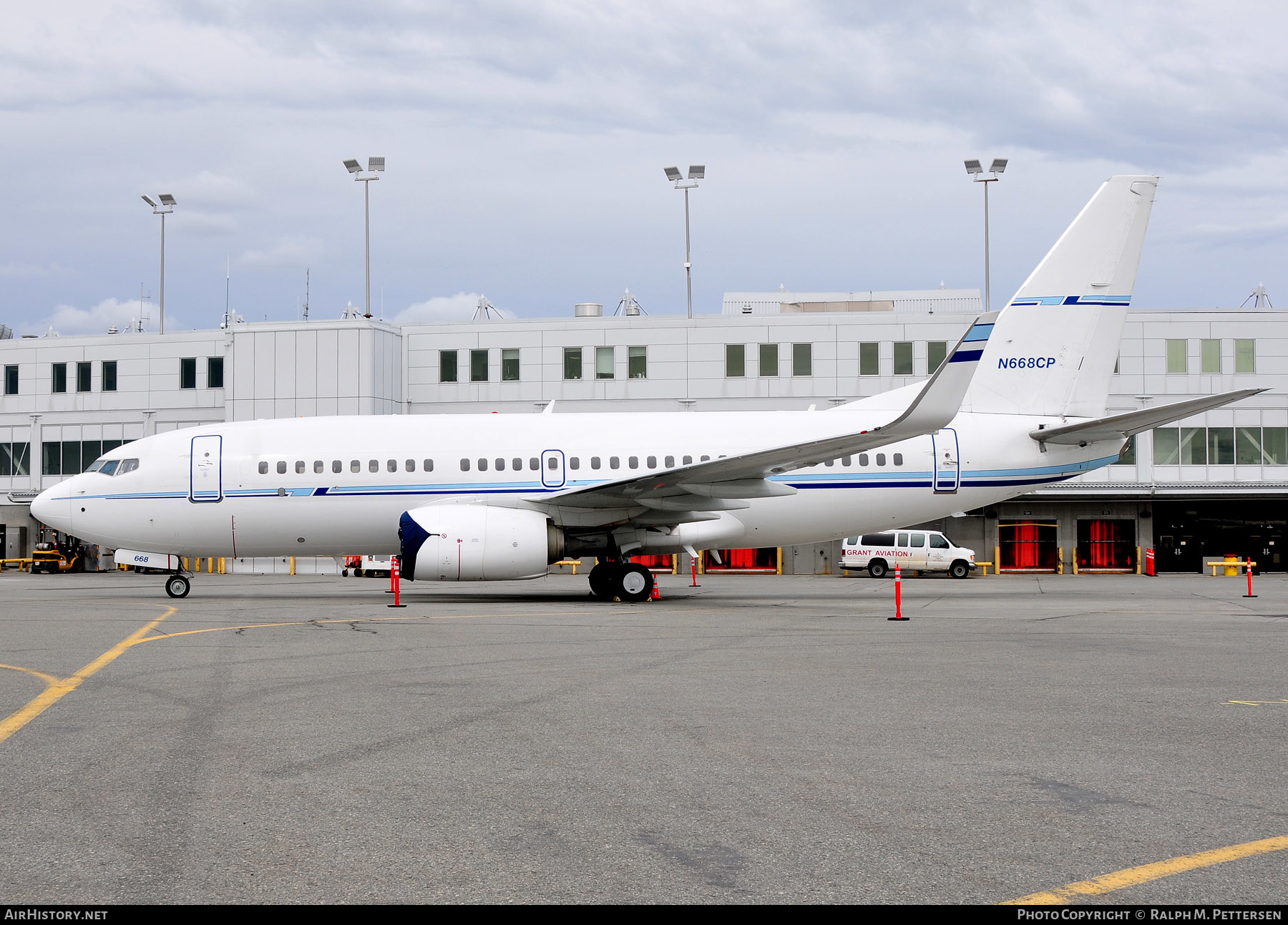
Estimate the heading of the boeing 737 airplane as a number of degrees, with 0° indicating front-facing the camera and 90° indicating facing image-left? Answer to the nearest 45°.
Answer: approximately 90°

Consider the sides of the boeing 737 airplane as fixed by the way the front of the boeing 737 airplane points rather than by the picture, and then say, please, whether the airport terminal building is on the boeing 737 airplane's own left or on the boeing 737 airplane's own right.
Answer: on the boeing 737 airplane's own right

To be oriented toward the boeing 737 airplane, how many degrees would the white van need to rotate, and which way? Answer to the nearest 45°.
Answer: approximately 90° to its right

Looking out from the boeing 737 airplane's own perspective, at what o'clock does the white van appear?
The white van is roughly at 4 o'clock from the boeing 737 airplane.

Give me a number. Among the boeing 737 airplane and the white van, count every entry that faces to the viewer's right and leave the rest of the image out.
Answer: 1

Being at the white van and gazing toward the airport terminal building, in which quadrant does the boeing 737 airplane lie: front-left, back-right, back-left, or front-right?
back-left

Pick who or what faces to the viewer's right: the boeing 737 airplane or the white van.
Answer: the white van

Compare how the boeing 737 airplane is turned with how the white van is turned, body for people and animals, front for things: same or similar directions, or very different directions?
very different directions

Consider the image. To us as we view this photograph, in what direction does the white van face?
facing to the right of the viewer
